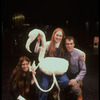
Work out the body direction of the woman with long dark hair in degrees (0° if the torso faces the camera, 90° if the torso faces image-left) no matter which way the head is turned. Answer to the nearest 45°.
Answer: approximately 315°
